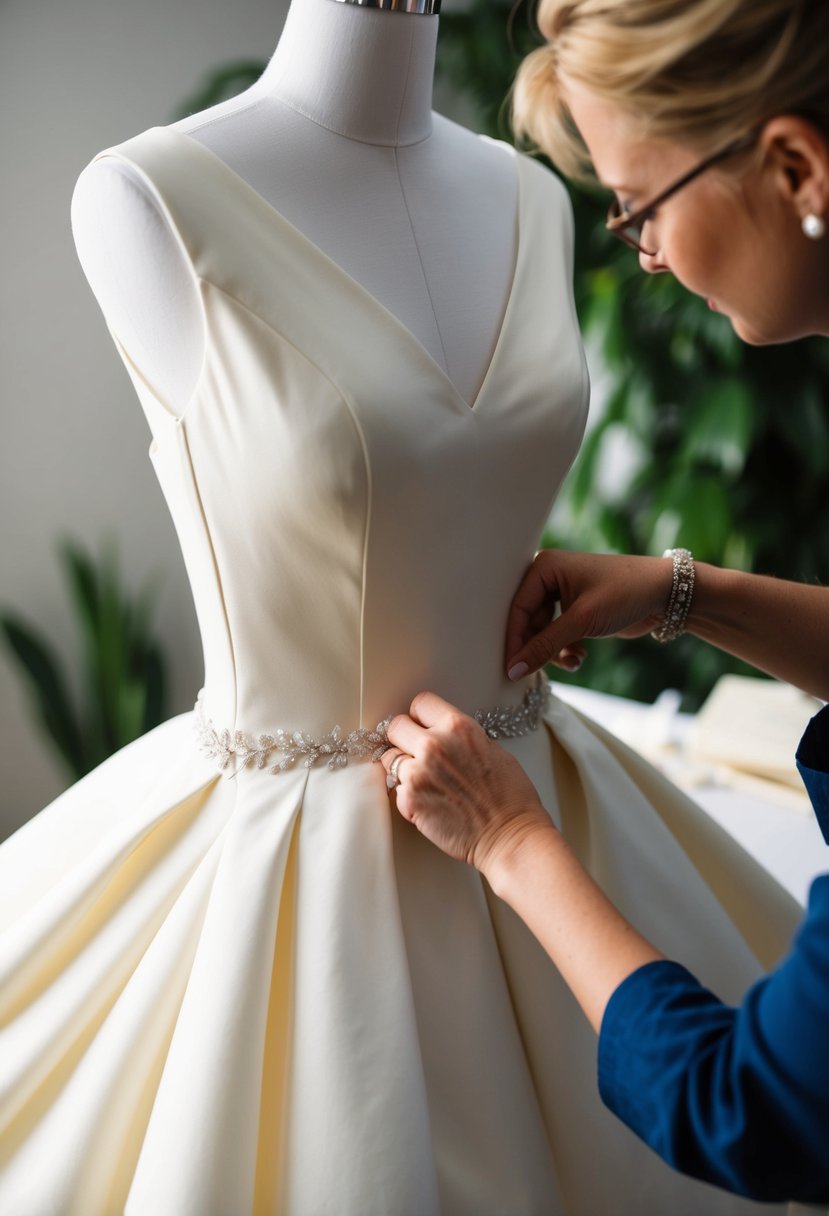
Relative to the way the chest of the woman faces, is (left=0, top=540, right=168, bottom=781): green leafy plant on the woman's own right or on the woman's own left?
on the woman's own right

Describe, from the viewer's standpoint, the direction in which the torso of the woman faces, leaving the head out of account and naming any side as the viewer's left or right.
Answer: facing to the left of the viewer

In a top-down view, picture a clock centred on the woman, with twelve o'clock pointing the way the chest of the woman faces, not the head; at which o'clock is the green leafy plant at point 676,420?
The green leafy plant is roughly at 3 o'clock from the woman.

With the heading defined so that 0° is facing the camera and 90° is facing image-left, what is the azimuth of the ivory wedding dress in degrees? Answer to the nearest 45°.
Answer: approximately 315°

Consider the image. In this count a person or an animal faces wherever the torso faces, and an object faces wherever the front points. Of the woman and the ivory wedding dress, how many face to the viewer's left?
1
